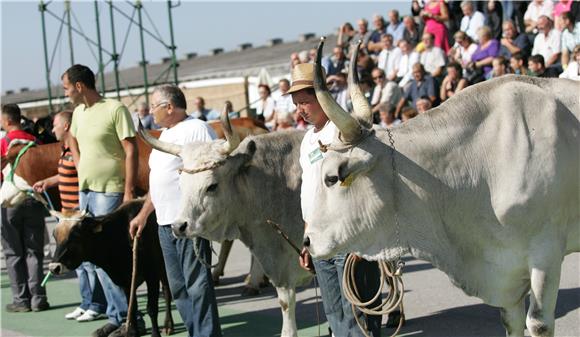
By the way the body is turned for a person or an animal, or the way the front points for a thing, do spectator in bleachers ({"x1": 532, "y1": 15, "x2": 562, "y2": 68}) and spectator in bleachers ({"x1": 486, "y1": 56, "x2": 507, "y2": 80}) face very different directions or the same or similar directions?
same or similar directions

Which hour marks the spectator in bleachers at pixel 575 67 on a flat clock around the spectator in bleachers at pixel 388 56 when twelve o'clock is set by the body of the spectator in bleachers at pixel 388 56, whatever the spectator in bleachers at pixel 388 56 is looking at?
the spectator in bleachers at pixel 575 67 is roughly at 10 o'clock from the spectator in bleachers at pixel 388 56.

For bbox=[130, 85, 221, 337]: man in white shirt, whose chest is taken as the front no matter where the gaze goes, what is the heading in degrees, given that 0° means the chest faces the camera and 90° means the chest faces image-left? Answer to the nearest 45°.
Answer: approximately 90°

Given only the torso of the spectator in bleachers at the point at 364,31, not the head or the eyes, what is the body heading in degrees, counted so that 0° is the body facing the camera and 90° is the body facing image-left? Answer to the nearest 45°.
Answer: approximately 45°

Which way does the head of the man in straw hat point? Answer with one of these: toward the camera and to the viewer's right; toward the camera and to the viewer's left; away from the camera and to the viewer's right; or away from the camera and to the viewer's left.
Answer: toward the camera and to the viewer's left

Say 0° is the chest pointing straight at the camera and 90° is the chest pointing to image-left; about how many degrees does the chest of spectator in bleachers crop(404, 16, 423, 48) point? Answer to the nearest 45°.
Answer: approximately 45°

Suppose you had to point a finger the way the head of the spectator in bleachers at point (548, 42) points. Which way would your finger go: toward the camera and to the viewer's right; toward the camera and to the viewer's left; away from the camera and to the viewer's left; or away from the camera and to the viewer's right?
toward the camera and to the viewer's left

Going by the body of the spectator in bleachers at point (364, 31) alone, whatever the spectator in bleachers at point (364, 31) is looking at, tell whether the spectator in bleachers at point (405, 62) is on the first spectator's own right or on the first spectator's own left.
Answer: on the first spectator's own left

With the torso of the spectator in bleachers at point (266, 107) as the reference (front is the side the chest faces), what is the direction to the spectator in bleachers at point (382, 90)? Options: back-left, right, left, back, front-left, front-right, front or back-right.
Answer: left

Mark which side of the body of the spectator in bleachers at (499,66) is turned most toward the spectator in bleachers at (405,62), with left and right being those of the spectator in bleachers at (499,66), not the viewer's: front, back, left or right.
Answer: right

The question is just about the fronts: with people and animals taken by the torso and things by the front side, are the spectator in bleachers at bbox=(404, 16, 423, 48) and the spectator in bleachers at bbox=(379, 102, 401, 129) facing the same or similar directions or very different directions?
same or similar directions
